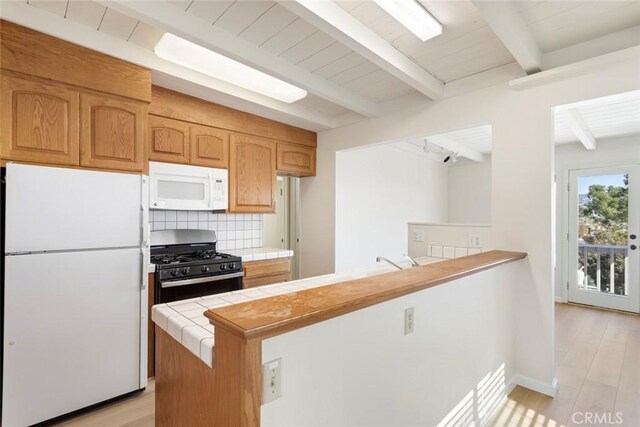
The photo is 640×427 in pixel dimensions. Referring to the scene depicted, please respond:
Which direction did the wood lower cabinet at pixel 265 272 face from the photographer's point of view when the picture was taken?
facing the viewer and to the right of the viewer

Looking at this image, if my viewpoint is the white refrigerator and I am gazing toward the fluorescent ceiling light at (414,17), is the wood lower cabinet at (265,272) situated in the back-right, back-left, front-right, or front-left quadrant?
front-left

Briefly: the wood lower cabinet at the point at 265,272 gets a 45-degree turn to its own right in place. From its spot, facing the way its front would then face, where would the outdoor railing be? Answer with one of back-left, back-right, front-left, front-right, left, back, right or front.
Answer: left

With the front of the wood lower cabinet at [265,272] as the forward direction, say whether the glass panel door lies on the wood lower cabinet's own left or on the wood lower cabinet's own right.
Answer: on the wood lower cabinet's own left

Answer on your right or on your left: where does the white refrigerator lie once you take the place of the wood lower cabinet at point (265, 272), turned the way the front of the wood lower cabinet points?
on your right
